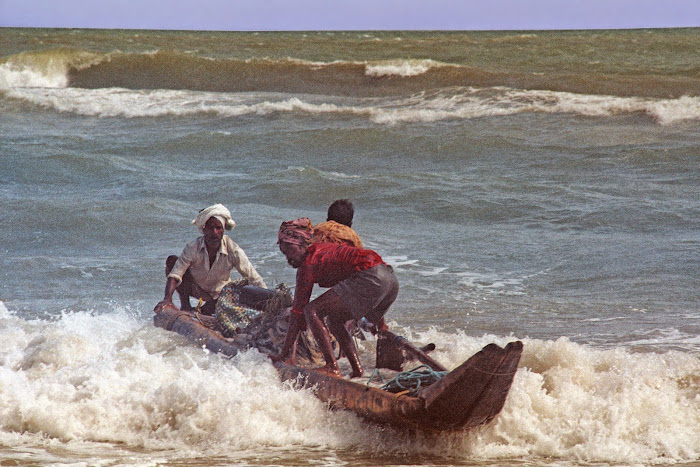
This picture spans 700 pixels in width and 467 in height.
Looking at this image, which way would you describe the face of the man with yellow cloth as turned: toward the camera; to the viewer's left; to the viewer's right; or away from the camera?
away from the camera

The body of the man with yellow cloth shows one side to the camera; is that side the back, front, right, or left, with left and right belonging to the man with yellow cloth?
back

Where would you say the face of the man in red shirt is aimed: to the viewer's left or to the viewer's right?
to the viewer's left

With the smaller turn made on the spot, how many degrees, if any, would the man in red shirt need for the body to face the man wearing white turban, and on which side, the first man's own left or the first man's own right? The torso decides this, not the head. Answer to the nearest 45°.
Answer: approximately 45° to the first man's own right

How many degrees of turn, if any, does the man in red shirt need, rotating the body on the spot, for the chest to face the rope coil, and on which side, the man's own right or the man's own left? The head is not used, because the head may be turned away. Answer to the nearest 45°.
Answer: approximately 135° to the man's own left

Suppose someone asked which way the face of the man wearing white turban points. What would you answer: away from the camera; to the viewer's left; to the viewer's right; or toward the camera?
toward the camera

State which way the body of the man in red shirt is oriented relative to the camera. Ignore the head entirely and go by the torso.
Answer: to the viewer's left

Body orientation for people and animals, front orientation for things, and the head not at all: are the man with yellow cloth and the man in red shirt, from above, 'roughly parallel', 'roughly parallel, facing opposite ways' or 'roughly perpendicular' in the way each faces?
roughly perpendicular

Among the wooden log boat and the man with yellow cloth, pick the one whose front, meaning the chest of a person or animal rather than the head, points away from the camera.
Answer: the man with yellow cloth

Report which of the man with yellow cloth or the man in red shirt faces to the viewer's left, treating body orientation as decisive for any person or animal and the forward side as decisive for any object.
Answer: the man in red shirt

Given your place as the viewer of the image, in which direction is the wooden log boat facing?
facing the viewer and to the right of the viewer

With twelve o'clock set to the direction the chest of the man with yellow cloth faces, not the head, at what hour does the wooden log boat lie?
The wooden log boat is roughly at 5 o'clock from the man with yellow cloth.
